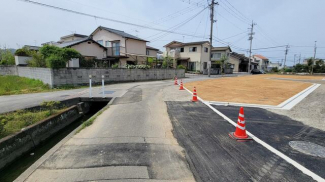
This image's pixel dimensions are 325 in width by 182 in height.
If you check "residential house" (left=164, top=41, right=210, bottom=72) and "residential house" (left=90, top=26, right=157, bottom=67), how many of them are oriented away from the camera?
0

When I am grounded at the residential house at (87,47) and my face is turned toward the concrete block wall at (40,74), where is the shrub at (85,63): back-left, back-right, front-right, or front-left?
front-left

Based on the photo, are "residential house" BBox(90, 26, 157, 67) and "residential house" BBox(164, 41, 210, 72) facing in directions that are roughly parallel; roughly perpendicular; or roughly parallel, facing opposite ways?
roughly parallel

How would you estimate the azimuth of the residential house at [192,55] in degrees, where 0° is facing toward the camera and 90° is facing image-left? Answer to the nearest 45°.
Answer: approximately 45°

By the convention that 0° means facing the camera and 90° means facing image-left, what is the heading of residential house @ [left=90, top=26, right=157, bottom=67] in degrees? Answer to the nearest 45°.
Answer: approximately 45°

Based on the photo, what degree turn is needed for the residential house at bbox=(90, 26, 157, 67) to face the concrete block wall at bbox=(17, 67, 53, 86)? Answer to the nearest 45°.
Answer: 0° — it already faces it

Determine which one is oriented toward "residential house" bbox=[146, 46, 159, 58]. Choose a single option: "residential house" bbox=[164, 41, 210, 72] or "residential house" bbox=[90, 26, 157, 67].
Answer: "residential house" bbox=[164, 41, 210, 72]

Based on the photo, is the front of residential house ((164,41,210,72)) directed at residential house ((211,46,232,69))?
no

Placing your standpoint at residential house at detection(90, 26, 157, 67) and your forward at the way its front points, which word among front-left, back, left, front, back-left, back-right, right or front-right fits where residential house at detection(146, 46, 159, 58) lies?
back

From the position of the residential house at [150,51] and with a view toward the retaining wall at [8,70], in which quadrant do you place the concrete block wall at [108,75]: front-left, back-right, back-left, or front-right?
front-left

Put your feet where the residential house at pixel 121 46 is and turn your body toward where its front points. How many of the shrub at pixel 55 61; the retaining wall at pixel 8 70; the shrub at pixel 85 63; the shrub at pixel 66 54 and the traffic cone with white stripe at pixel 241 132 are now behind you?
0

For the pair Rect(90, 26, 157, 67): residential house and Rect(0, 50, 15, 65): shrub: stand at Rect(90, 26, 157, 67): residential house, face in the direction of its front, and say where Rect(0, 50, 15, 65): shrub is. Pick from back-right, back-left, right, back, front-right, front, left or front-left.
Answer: front-right
